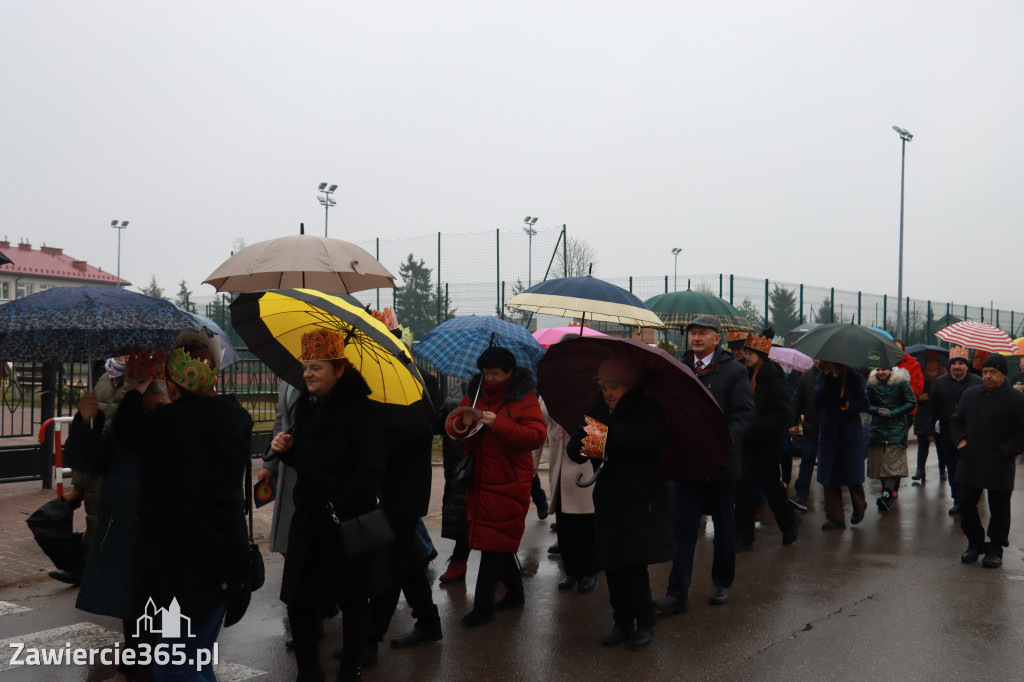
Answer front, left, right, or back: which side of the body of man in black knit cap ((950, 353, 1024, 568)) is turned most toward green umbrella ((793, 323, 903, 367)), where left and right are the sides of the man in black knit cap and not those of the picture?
right

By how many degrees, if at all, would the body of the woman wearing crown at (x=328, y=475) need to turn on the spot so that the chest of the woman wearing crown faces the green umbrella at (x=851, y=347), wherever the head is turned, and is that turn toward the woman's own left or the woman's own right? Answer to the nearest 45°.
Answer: approximately 180°

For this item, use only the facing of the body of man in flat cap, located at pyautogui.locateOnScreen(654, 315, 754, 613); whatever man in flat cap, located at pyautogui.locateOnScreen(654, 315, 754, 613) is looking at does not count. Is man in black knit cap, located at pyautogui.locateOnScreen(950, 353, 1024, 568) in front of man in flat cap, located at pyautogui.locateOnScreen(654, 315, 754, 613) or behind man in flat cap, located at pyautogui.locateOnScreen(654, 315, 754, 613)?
behind

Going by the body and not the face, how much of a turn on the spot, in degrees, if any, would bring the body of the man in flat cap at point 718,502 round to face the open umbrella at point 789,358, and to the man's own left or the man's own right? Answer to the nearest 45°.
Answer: approximately 135° to the man's own right

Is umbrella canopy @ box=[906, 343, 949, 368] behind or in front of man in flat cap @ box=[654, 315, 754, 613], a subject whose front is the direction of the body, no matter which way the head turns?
behind

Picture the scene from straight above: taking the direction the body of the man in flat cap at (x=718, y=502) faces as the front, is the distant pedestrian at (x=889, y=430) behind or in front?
behind

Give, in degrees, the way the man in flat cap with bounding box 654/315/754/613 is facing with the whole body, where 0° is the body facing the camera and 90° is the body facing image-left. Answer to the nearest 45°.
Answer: approximately 45°

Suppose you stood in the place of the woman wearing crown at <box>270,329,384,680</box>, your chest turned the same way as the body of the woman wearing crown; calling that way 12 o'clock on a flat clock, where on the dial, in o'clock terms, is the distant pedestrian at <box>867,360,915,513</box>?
The distant pedestrian is roughly at 6 o'clock from the woman wearing crown.

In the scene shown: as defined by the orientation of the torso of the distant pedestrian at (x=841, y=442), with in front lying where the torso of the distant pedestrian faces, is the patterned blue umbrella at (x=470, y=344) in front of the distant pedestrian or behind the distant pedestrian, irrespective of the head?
in front

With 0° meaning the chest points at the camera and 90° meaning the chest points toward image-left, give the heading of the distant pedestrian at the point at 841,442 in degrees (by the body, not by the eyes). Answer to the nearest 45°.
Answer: approximately 45°
